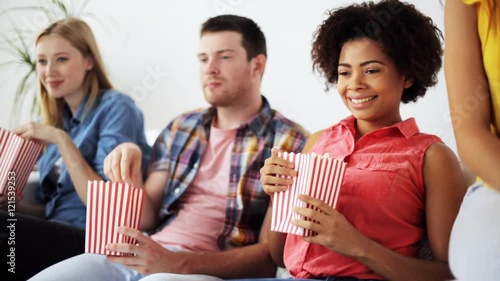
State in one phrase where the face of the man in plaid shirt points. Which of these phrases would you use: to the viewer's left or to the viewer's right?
to the viewer's left

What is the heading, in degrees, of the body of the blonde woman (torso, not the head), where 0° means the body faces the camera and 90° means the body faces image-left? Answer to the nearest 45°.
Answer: approximately 45°

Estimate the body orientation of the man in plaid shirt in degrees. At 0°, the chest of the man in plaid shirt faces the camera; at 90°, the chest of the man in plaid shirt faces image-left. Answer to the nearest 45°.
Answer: approximately 45°

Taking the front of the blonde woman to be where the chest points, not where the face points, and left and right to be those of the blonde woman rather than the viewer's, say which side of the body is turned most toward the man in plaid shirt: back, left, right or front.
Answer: left

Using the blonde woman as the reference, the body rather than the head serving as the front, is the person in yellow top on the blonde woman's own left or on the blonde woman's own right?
on the blonde woman's own left

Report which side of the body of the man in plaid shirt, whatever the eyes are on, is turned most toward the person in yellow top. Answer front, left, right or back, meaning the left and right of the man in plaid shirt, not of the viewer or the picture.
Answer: left
